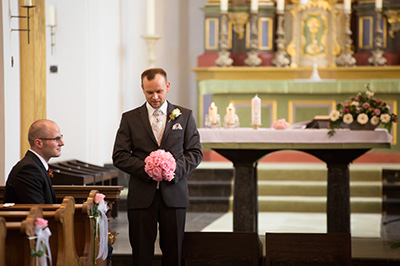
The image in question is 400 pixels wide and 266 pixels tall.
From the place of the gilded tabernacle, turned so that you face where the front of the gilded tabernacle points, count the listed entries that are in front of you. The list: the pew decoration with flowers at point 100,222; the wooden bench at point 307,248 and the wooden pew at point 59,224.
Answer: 3

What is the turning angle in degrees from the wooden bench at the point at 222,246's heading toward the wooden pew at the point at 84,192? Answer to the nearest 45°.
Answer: approximately 90° to its left

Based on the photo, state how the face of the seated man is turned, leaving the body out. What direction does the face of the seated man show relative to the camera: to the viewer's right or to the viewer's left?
to the viewer's right

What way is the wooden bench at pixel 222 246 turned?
away from the camera

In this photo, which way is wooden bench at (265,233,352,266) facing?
away from the camera

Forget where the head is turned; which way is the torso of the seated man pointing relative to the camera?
to the viewer's right

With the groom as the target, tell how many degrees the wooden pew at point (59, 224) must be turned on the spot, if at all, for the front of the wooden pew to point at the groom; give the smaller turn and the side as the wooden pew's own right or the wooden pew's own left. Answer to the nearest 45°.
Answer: approximately 45° to the wooden pew's own right

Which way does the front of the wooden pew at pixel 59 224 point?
away from the camera

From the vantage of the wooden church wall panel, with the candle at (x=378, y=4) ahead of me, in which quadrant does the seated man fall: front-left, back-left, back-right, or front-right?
back-right

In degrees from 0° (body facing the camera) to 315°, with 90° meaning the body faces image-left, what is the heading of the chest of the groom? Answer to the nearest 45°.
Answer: approximately 0°

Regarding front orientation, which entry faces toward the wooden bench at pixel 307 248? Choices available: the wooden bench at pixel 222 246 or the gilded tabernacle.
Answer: the gilded tabernacle
